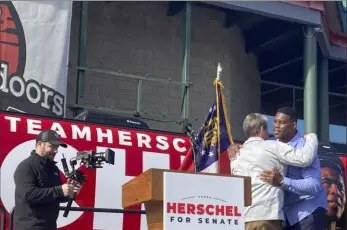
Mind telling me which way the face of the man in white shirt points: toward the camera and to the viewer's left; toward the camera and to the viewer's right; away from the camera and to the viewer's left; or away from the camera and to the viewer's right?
away from the camera and to the viewer's right

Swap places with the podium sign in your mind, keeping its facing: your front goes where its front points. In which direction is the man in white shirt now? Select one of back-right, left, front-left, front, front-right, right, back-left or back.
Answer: left

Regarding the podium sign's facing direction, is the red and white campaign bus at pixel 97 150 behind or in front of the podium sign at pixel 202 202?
behind

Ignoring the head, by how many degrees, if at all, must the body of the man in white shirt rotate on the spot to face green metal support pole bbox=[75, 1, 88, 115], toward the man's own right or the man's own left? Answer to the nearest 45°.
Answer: approximately 90° to the man's own left

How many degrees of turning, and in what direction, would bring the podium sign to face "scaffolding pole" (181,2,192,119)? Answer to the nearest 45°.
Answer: approximately 135° to its left

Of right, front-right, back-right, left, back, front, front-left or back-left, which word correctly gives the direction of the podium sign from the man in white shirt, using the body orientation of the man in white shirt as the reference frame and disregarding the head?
back

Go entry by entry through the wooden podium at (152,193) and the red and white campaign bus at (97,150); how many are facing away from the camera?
0

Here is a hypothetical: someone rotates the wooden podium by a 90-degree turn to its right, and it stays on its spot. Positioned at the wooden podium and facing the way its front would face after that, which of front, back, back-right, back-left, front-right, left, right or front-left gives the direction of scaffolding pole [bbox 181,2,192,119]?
back-right
